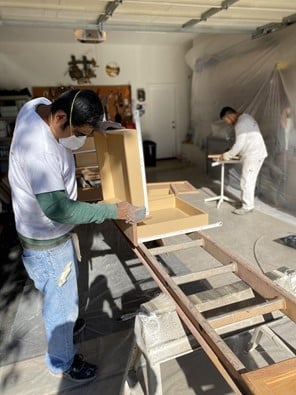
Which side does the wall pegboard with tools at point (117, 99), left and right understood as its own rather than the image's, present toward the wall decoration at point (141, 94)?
left

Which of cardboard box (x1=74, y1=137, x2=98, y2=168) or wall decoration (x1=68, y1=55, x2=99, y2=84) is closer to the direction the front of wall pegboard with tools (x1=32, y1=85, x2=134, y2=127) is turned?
the cardboard box

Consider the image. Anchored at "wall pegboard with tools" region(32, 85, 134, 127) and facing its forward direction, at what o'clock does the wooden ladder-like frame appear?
The wooden ladder-like frame is roughly at 12 o'clock from the wall pegboard with tools.

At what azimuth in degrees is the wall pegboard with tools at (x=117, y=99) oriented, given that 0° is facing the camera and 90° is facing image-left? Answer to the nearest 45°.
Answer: approximately 0°
